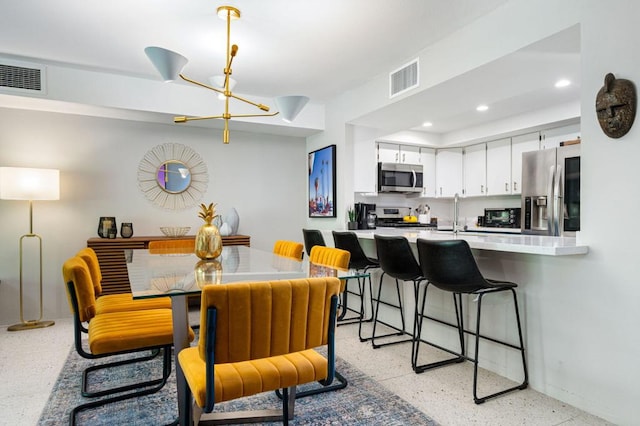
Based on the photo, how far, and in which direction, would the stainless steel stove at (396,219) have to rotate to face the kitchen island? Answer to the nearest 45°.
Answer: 0° — it already faces it

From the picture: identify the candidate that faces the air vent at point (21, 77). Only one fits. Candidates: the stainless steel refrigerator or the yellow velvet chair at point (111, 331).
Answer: the stainless steel refrigerator

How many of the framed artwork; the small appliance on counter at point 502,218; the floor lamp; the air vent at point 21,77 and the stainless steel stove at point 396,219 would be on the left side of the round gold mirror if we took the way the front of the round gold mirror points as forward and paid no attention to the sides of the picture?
3

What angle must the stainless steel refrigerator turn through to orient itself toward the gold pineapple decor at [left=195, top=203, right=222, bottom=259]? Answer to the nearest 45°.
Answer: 0° — it already faces it

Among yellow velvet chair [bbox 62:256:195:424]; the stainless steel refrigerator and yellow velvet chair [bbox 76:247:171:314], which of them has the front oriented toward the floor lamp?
the stainless steel refrigerator

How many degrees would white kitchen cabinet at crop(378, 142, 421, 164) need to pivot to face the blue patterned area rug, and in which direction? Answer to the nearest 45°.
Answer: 0° — it already faces it

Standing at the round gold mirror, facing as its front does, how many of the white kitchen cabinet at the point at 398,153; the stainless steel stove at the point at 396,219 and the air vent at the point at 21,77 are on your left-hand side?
2

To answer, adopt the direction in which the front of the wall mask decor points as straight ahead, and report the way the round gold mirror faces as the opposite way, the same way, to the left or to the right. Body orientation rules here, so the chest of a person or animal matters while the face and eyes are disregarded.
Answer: to the left

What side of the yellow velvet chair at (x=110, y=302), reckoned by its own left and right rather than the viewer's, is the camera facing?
right

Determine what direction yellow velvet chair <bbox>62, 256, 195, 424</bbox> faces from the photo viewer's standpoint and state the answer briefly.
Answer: facing to the right of the viewer

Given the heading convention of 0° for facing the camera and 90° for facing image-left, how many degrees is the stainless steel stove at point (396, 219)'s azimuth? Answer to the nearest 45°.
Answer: approximately 0°
